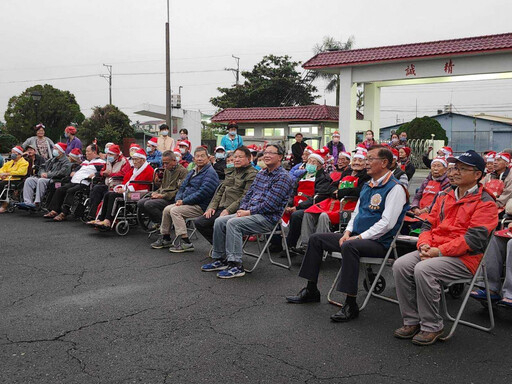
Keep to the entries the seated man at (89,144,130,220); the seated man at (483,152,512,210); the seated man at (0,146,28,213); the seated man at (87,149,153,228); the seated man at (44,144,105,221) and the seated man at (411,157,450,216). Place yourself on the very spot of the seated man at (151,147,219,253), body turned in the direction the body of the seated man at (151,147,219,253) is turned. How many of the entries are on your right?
4

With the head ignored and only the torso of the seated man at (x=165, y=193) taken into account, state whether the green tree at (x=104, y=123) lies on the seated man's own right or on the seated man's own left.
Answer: on the seated man's own right

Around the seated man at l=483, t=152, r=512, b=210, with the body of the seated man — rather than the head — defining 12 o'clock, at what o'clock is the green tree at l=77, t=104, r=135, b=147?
The green tree is roughly at 3 o'clock from the seated man.

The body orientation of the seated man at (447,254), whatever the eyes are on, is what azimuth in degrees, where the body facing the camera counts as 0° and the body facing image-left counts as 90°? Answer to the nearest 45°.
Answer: approximately 45°
